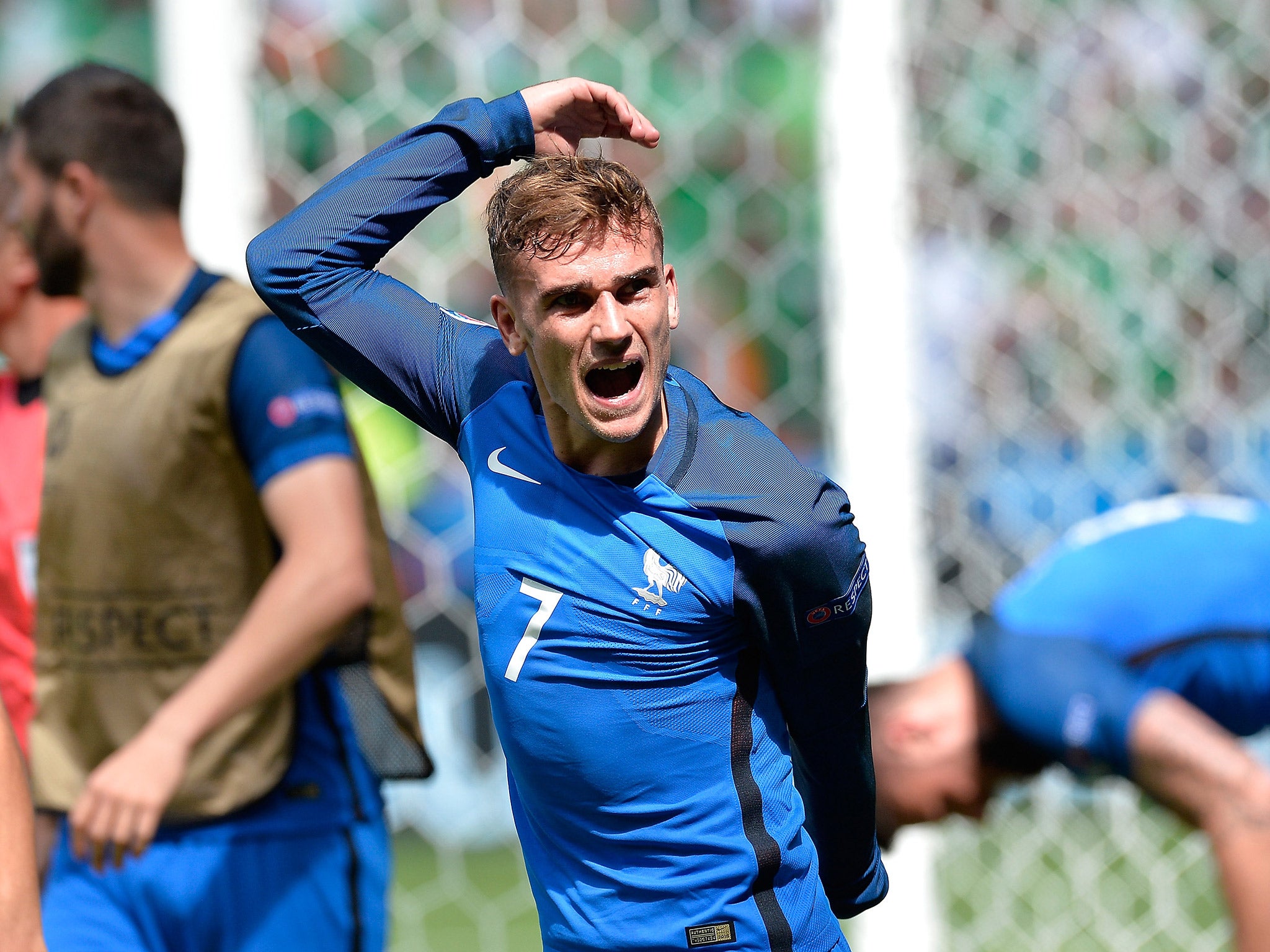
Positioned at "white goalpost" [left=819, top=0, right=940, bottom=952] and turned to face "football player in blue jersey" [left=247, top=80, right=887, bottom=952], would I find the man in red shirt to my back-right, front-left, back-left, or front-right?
front-right

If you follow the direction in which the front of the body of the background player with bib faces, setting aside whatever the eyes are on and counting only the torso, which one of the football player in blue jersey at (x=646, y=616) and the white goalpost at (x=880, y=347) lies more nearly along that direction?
the football player in blue jersey

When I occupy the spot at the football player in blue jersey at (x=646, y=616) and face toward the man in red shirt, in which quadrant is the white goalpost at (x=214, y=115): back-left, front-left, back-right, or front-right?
front-right

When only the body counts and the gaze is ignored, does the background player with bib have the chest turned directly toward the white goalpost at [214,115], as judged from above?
no

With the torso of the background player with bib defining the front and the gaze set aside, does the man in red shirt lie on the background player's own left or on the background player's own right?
on the background player's own right

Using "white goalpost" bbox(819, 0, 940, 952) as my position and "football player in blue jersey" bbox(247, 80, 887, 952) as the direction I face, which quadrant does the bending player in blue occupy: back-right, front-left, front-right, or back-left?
front-left

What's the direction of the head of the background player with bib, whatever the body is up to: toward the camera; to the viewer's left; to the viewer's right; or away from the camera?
to the viewer's left

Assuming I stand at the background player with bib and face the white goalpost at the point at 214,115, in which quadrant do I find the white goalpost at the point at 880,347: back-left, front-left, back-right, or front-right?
front-right

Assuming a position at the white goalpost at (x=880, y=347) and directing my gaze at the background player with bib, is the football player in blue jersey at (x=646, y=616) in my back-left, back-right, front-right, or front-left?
front-left

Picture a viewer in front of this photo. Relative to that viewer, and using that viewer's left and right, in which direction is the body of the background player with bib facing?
facing the viewer and to the left of the viewer

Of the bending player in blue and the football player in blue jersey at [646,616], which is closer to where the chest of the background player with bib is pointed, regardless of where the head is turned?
the football player in blue jersey

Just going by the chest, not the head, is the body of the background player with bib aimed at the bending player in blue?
no
